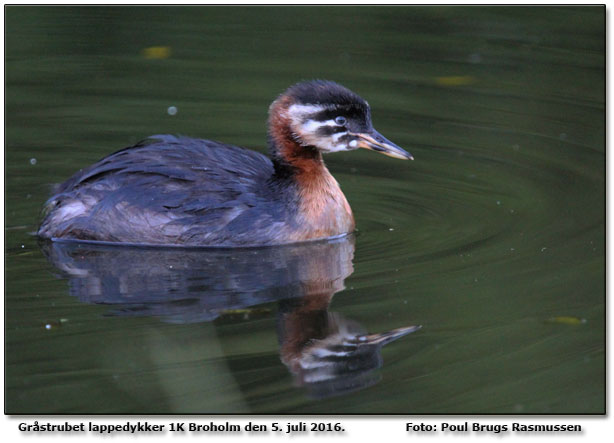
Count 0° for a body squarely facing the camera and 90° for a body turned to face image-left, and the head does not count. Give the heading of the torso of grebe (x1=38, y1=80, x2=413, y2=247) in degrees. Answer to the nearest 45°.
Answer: approximately 270°

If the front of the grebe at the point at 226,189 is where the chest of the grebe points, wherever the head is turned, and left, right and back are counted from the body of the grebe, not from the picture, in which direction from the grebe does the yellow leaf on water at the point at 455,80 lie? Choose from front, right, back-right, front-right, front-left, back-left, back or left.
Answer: front-left

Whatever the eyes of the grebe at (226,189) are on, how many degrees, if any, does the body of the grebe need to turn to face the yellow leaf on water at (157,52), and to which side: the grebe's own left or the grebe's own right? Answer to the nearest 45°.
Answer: approximately 90° to the grebe's own left
